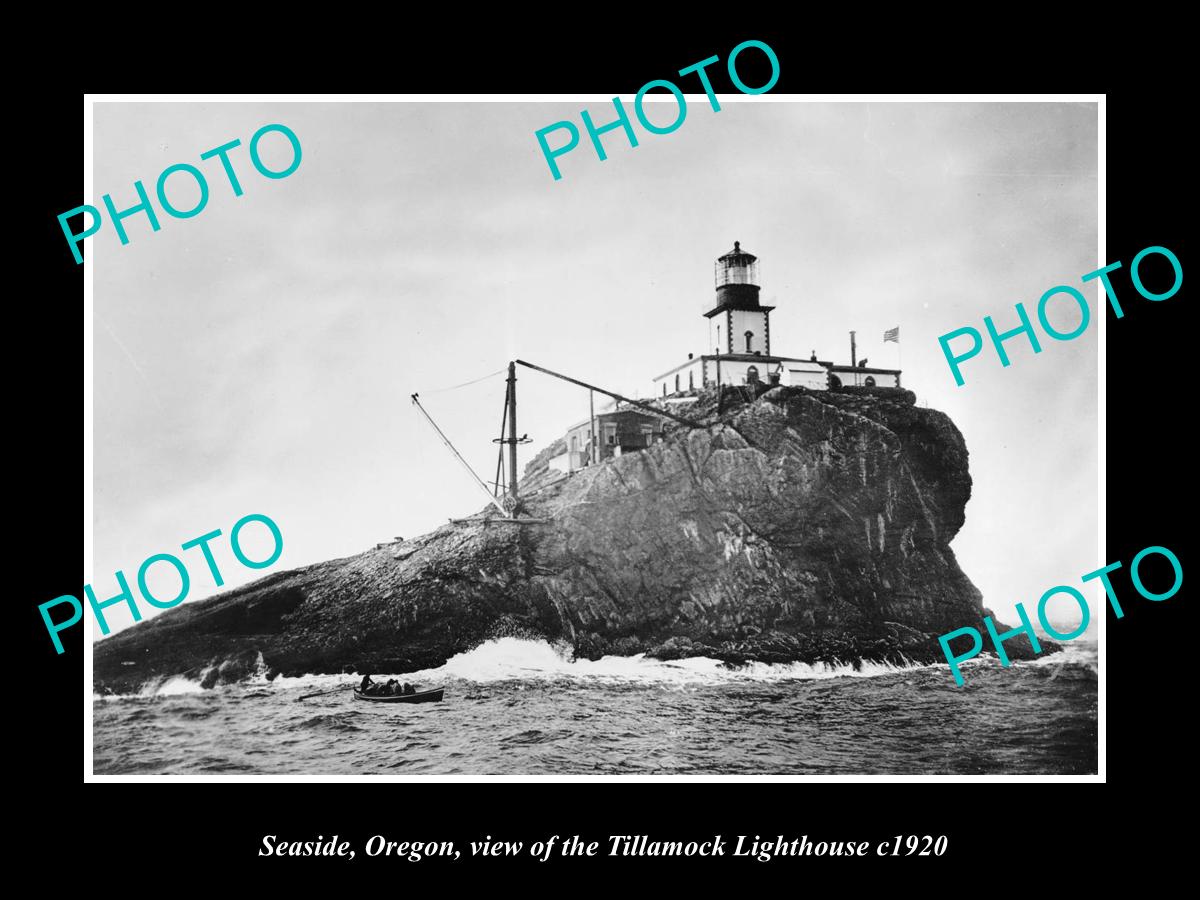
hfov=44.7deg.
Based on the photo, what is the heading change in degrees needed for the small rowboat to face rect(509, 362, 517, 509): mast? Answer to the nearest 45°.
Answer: approximately 45° to its left

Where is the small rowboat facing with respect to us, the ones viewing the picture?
facing to the right of the viewer
